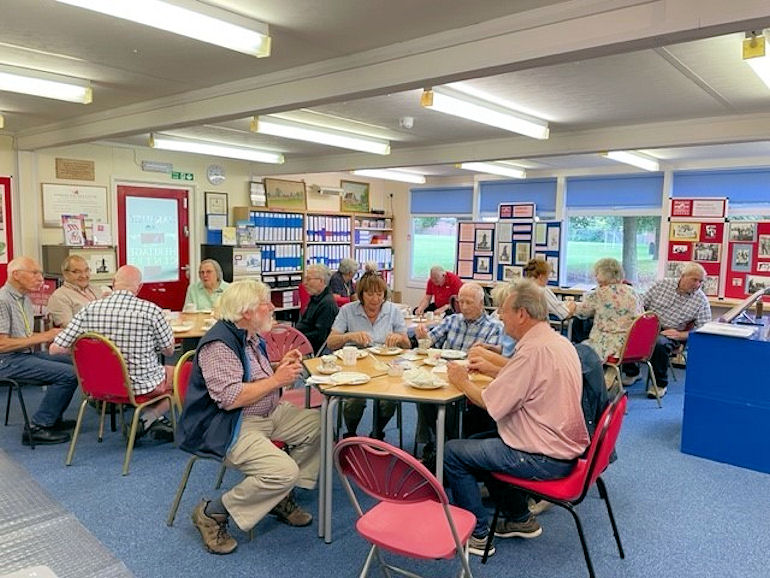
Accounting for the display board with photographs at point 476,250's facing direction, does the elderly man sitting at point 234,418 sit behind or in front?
in front

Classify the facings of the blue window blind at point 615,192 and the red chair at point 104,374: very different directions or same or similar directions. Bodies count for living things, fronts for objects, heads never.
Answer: very different directions

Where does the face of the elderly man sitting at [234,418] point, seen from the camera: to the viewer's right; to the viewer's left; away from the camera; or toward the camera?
to the viewer's right

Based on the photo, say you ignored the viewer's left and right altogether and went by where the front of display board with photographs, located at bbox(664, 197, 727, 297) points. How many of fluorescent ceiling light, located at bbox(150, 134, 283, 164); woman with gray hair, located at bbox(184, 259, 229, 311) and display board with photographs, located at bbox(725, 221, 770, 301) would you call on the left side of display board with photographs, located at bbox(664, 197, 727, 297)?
1

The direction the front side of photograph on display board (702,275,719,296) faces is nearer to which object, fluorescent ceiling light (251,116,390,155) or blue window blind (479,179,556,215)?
the fluorescent ceiling light

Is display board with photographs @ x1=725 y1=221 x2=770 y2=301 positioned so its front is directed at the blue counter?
yes

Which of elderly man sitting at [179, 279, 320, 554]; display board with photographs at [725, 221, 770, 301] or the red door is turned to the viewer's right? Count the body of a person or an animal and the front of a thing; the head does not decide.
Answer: the elderly man sitting

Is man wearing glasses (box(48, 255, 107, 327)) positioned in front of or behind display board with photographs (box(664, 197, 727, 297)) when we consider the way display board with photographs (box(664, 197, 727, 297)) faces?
in front

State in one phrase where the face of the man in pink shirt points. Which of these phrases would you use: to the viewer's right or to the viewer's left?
to the viewer's left

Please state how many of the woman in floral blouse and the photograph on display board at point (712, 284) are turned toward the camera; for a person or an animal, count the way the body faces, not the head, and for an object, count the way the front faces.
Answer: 1

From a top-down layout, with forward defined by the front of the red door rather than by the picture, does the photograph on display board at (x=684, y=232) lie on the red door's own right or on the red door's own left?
on the red door's own left

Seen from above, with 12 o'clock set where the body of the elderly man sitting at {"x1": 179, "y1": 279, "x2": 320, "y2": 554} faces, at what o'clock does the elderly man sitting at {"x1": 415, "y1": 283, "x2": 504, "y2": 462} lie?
the elderly man sitting at {"x1": 415, "y1": 283, "x2": 504, "y2": 462} is roughly at 11 o'clock from the elderly man sitting at {"x1": 179, "y1": 279, "x2": 320, "y2": 554}.

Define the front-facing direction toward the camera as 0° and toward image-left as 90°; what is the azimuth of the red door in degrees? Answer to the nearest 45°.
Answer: approximately 0°

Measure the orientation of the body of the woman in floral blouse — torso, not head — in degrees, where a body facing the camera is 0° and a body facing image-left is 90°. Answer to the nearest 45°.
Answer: approximately 135°
